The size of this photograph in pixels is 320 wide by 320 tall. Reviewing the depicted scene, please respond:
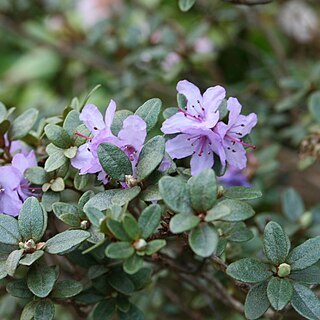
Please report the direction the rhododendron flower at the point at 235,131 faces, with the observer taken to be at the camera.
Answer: facing the viewer and to the right of the viewer
